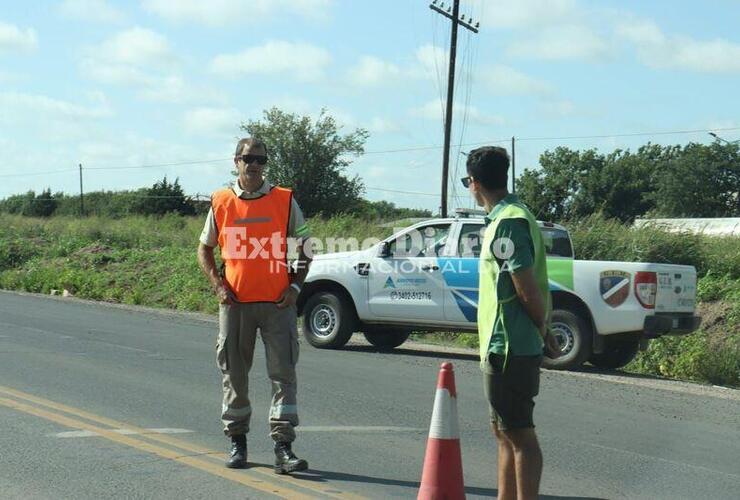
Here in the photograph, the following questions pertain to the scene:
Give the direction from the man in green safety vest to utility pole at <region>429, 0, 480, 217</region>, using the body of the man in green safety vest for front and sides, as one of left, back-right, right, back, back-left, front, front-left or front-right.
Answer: right

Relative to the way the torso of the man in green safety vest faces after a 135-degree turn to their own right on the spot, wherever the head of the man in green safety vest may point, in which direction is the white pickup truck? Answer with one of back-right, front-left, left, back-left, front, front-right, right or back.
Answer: front-left

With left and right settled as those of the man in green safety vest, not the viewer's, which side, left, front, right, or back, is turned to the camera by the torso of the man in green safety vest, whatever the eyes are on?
left
